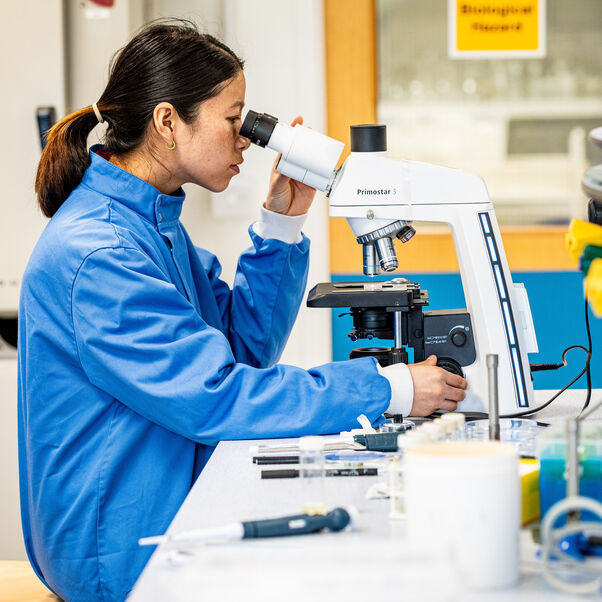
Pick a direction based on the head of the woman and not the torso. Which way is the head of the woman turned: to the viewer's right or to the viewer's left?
to the viewer's right

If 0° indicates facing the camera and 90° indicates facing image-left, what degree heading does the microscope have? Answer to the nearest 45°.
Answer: approximately 90°

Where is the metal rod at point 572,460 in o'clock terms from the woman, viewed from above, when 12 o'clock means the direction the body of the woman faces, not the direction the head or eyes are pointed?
The metal rod is roughly at 2 o'clock from the woman.

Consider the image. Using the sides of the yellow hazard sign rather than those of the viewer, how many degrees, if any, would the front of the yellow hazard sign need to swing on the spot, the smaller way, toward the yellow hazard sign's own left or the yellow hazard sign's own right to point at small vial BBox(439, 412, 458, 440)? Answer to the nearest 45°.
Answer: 0° — it already faces it

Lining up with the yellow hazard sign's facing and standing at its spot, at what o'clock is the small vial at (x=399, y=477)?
The small vial is roughly at 12 o'clock from the yellow hazard sign.

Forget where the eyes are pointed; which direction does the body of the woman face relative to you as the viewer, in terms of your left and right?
facing to the right of the viewer

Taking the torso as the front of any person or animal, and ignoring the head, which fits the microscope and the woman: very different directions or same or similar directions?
very different directions

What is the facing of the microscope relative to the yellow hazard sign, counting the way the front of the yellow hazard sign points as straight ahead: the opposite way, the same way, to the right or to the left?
to the right

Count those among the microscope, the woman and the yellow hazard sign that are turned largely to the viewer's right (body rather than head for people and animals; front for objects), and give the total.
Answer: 1

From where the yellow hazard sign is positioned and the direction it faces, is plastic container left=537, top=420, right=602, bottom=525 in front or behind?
in front

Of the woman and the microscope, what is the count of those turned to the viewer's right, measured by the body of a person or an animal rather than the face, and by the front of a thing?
1

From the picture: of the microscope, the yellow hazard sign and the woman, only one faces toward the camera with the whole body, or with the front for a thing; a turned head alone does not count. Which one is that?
the yellow hazard sign
